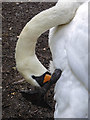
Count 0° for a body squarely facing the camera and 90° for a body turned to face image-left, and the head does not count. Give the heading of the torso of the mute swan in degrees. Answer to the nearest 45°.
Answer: approximately 90°
